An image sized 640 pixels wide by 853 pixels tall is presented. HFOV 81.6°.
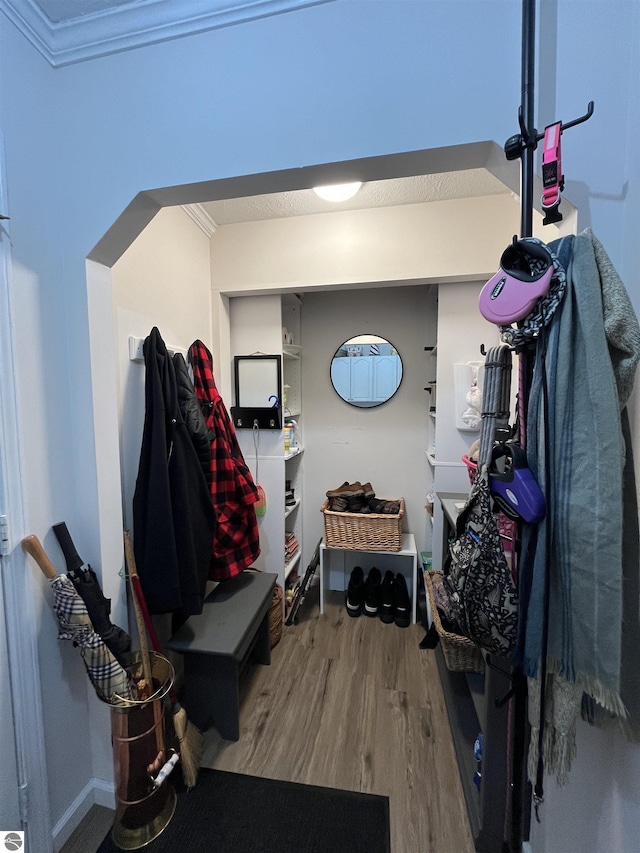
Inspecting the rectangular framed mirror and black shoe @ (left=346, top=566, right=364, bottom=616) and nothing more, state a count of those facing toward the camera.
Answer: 2

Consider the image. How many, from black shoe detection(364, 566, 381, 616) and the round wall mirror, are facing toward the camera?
2

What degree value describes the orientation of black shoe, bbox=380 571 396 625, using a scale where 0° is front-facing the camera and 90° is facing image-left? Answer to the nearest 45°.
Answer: approximately 0°

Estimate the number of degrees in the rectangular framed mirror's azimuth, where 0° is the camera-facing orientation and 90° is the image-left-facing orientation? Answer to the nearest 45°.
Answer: approximately 0°

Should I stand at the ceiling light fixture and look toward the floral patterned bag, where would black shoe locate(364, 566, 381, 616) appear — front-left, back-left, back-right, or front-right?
back-left
